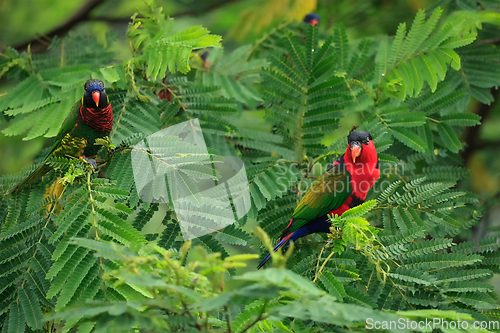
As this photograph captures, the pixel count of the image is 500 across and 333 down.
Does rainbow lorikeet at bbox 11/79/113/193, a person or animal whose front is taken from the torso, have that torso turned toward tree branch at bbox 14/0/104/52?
no

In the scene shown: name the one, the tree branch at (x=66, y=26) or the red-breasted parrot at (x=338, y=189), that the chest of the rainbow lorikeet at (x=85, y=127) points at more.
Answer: the red-breasted parrot

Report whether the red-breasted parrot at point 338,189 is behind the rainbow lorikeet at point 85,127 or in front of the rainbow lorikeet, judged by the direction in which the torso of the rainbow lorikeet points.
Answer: in front

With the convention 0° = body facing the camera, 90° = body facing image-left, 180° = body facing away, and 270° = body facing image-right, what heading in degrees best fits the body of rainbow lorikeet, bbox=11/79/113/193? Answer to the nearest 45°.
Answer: approximately 315°
